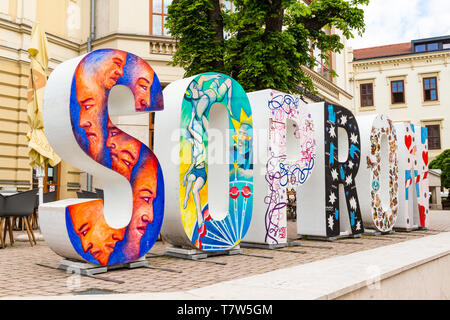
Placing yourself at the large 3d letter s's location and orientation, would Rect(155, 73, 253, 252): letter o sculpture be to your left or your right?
on your left

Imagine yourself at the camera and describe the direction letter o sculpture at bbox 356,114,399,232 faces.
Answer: facing the viewer and to the right of the viewer

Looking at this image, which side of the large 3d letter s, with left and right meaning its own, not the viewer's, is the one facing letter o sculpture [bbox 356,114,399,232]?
left

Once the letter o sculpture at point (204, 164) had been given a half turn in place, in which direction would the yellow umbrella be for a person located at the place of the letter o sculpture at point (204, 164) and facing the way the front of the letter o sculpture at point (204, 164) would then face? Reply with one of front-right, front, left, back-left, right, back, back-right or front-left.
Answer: front

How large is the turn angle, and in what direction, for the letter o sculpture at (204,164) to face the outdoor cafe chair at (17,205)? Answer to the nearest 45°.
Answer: approximately 135° to its right

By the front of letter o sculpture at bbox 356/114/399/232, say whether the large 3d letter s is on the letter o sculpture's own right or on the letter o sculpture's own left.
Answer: on the letter o sculpture's own right

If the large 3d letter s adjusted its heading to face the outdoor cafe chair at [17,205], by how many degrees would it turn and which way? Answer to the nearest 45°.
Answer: approximately 180°

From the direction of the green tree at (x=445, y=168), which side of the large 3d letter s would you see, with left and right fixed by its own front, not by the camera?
left

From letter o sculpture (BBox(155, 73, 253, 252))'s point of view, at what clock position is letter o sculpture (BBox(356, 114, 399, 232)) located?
letter o sculpture (BBox(356, 114, 399, 232)) is roughly at 9 o'clock from letter o sculpture (BBox(155, 73, 253, 252)).

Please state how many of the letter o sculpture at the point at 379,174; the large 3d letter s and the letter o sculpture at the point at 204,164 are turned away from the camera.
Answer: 0

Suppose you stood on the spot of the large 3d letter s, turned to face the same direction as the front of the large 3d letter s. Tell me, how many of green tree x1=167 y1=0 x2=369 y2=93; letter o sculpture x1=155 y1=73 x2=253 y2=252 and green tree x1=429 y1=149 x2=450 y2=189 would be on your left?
3

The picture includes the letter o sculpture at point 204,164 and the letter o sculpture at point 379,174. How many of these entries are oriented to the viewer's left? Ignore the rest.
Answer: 0

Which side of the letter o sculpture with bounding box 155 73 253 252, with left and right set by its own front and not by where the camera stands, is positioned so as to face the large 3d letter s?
right

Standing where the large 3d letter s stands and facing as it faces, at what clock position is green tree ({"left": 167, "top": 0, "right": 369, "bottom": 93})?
The green tree is roughly at 9 o'clock from the large 3d letter s.
